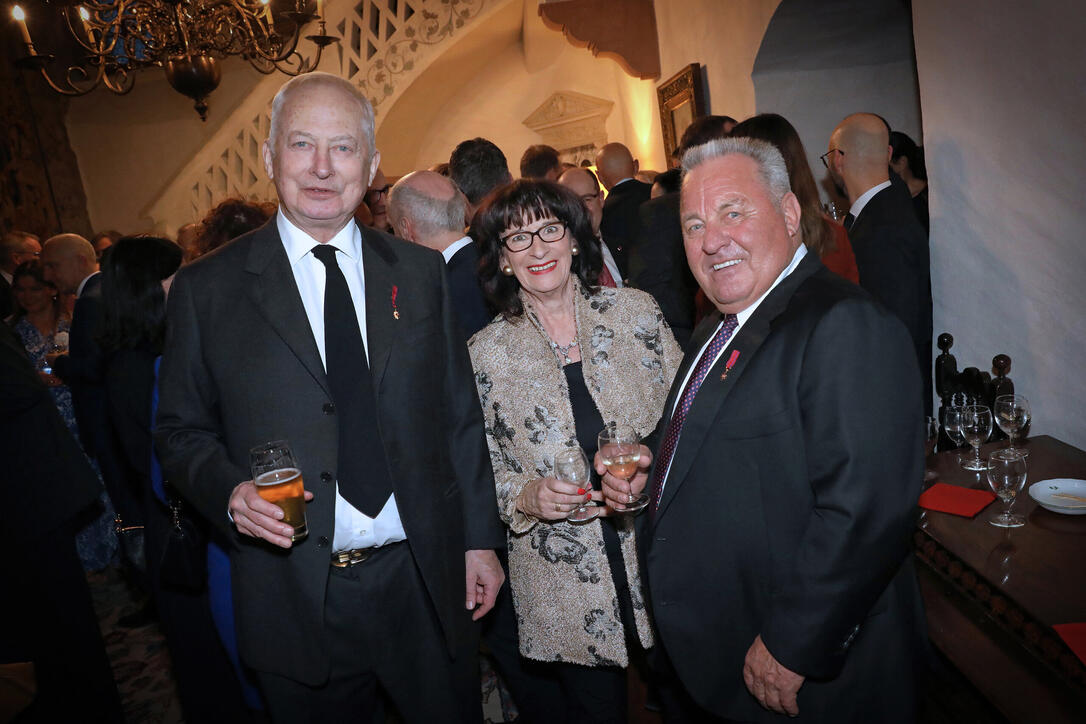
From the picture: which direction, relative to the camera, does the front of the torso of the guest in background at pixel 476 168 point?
away from the camera

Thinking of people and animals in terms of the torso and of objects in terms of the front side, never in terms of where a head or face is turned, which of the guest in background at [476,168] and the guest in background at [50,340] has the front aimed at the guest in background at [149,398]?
the guest in background at [50,340]

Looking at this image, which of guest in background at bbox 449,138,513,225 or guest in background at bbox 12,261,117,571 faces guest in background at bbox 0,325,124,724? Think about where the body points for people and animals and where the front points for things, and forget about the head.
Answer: guest in background at bbox 12,261,117,571

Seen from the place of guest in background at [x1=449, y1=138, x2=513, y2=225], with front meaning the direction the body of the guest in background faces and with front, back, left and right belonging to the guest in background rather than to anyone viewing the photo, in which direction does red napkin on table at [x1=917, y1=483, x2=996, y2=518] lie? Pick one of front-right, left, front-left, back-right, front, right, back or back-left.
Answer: back-right

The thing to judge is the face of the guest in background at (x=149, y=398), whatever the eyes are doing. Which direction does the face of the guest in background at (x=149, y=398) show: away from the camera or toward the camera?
away from the camera

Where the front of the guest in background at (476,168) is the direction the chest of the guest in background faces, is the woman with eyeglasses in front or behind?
behind

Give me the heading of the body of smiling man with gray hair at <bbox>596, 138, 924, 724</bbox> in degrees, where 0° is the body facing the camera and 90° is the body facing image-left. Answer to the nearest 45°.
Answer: approximately 45°
